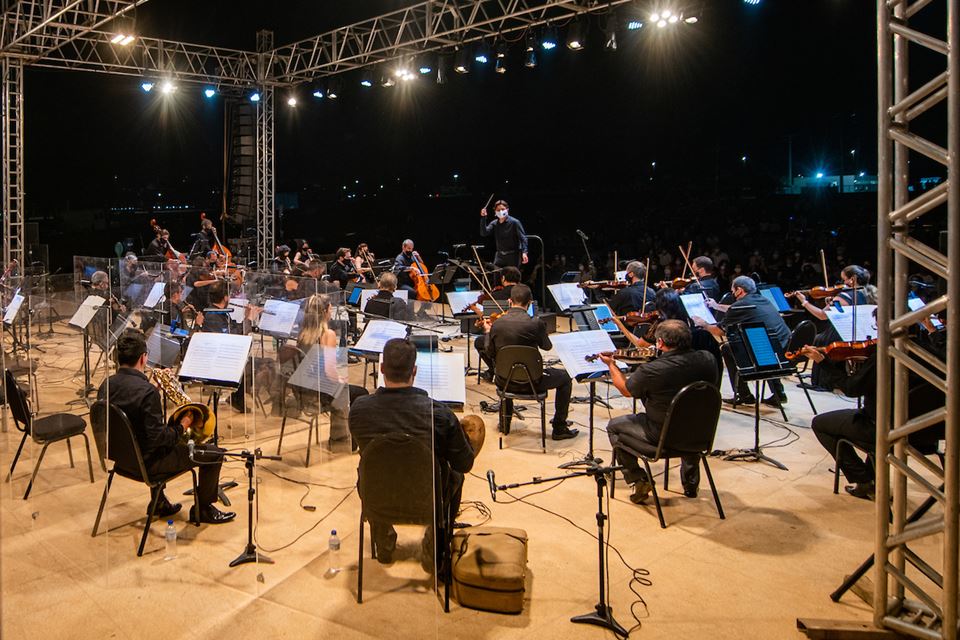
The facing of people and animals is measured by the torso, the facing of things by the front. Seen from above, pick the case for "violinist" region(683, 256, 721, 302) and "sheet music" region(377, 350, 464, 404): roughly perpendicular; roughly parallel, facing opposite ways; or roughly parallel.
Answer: roughly perpendicular

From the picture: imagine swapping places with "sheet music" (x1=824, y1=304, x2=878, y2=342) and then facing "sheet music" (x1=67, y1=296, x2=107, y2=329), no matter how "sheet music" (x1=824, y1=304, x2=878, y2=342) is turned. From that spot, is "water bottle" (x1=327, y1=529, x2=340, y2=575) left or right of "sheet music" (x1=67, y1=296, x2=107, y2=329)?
left

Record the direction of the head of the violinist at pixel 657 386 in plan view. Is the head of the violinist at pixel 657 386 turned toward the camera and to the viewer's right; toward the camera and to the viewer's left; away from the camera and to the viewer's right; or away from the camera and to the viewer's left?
away from the camera and to the viewer's left

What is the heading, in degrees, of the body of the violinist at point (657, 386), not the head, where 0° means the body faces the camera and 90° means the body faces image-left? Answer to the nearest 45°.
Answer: approximately 135°

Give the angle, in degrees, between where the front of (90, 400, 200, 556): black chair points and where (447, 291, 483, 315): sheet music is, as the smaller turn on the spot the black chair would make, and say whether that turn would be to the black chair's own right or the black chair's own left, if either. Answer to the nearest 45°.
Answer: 0° — it already faces it

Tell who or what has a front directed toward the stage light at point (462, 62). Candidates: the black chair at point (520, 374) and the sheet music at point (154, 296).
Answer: the black chair

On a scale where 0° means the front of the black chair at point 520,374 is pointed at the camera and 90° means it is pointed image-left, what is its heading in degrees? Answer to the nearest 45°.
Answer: approximately 180°

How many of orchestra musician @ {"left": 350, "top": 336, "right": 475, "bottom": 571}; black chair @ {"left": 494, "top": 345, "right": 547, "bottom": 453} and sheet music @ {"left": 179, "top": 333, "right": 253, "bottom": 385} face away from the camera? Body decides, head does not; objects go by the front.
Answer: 2

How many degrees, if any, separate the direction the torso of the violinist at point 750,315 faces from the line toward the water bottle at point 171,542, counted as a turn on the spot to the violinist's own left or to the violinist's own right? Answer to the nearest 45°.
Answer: approximately 45° to the violinist's own left

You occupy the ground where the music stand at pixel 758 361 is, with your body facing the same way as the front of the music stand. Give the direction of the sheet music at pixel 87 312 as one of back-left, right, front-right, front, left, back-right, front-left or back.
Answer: back-right

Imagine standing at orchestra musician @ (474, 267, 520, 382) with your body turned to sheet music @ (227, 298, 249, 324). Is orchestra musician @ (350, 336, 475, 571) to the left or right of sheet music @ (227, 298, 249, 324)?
left

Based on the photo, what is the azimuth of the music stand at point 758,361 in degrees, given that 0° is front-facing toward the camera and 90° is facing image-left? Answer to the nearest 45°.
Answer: approximately 315°

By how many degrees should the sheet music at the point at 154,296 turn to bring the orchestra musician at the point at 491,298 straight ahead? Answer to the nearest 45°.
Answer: approximately 135° to its left

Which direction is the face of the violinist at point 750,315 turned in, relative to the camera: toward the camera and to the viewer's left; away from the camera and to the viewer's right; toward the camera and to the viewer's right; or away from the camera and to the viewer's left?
away from the camera and to the viewer's left

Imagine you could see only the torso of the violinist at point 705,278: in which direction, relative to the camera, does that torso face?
to the viewer's left

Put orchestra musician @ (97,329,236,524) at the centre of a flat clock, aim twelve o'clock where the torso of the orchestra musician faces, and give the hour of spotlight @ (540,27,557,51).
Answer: The spotlight is roughly at 12 o'clock from the orchestra musician.
